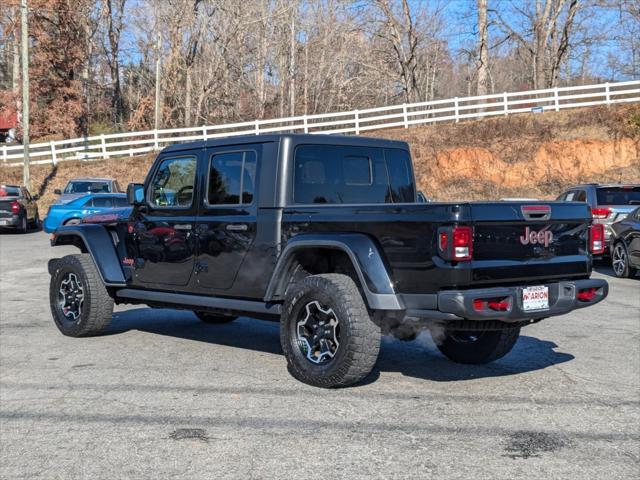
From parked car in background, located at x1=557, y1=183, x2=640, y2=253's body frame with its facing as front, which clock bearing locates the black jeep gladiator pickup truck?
The black jeep gladiator pickup truck is roughly at 8 o'clock from the parked car in background.

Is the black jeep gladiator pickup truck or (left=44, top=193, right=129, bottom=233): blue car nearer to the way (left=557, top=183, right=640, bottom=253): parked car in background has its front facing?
the blue car

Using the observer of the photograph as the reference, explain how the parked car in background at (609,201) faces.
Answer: facing away from the viewer and to the left of the viewer

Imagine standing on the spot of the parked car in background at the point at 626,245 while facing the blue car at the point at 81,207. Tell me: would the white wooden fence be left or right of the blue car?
right

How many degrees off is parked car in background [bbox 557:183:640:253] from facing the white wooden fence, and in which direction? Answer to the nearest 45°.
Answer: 0° — it already faces it

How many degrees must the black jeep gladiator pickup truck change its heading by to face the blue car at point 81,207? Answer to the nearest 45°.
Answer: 0° — it already faces it

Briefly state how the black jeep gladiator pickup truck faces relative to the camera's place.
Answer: facing away from the viewer and to the left of the viewer
